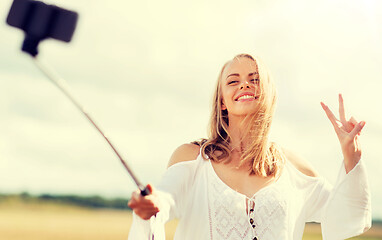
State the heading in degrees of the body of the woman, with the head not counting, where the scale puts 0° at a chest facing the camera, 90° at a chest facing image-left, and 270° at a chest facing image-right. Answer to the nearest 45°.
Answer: approximately 0°
